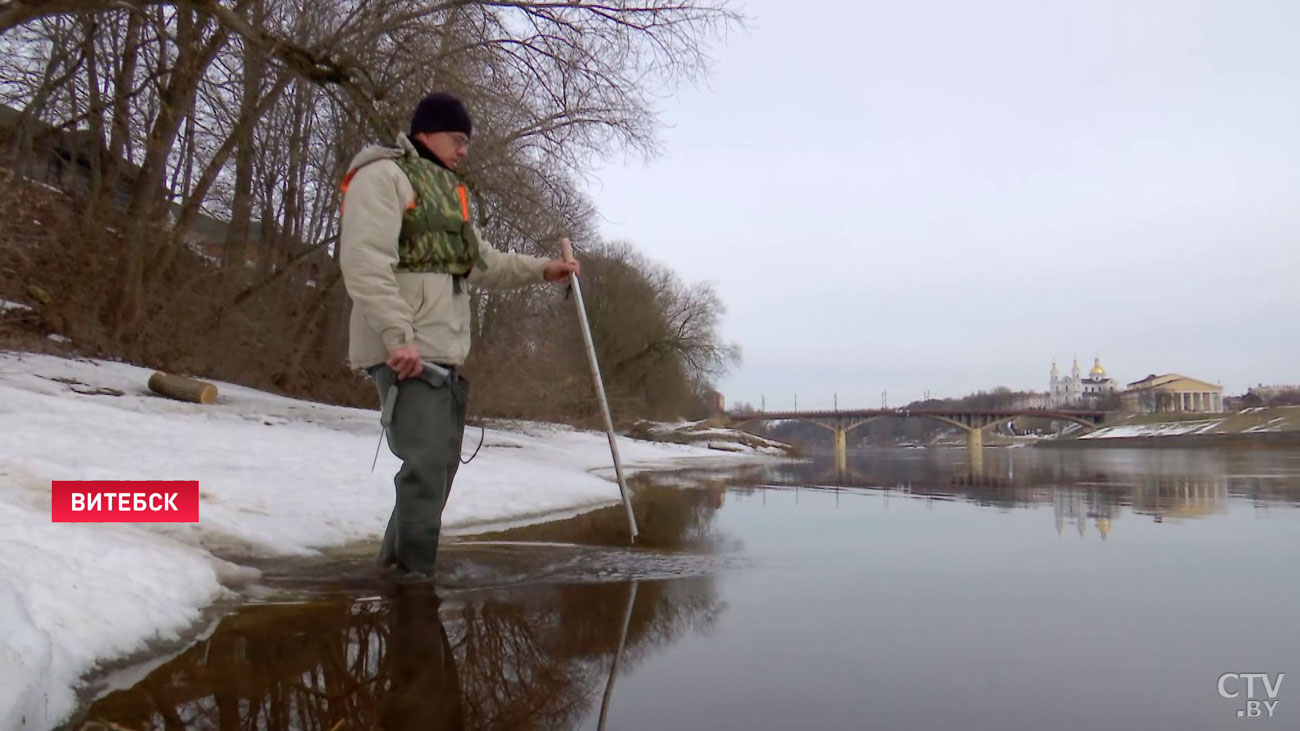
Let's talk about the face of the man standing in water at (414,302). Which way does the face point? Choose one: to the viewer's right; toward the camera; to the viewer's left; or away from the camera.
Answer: to the viewer's right

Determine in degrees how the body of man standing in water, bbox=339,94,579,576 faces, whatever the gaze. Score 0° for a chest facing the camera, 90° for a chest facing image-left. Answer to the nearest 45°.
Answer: approximately 270°

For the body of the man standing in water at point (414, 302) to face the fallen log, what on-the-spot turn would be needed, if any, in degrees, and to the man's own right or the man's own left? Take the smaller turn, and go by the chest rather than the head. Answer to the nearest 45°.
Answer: approximately 90° to the man's own left
